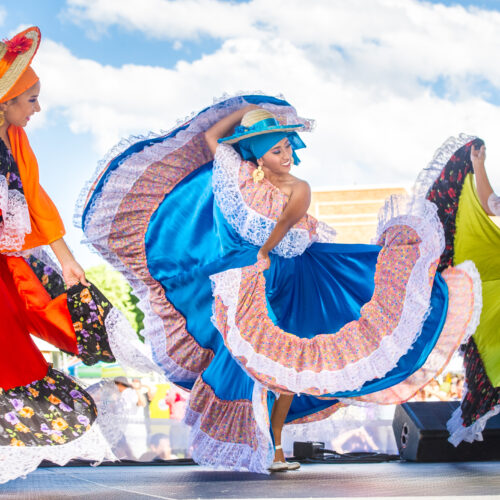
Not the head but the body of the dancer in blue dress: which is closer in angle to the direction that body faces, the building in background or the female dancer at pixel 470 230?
the female dancer

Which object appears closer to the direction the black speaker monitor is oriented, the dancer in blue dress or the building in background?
the dancer in blue dress

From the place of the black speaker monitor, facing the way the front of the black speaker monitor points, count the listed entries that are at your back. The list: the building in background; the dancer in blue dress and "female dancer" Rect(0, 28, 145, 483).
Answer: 1

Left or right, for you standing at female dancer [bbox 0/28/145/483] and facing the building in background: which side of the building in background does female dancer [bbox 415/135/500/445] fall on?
right

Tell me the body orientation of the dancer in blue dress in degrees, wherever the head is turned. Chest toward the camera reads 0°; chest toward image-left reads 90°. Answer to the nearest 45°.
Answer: approximately 315°

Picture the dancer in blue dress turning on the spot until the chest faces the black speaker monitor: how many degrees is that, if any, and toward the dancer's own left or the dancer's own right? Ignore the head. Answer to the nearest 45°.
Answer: approximately 90° to the dancer's own left

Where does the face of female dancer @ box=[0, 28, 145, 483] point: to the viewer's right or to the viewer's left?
to the viewer's right

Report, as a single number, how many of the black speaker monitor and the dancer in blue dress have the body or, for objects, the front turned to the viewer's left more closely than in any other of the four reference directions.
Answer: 0

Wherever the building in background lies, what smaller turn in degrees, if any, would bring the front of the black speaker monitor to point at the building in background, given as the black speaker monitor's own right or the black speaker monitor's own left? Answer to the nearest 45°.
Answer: approximately 180°

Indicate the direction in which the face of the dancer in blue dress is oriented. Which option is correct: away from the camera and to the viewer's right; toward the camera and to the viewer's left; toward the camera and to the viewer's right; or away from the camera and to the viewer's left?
toward the camera and to the viewer's right
